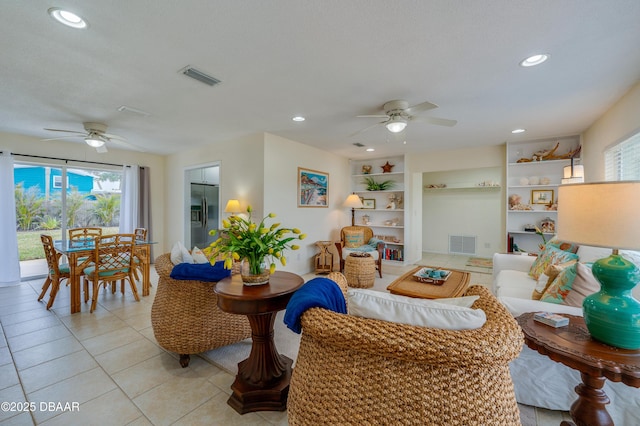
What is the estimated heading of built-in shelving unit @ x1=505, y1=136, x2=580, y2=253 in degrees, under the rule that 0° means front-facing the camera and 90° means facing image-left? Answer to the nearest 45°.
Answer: approximately 45°

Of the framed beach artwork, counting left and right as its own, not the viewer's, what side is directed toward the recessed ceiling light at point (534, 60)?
front

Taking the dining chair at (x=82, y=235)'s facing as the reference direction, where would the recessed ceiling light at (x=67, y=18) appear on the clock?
The recessed ceiling light is roughly at 12 o'clock from the dining chair.

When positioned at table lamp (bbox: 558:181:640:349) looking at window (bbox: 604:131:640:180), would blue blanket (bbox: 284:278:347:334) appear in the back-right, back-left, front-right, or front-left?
back-left

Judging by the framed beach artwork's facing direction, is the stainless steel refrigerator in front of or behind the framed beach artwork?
behind

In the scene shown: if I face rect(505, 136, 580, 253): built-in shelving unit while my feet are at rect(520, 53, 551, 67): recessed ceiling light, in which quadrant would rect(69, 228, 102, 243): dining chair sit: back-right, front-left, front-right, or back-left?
back-left

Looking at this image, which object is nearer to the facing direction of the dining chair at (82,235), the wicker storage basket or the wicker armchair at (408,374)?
the wicker armchair

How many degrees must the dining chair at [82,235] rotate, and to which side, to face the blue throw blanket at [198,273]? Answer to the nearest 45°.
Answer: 0° — it already faces it

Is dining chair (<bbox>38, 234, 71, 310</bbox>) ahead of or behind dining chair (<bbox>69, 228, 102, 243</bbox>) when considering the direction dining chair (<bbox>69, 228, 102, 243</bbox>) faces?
ahead
